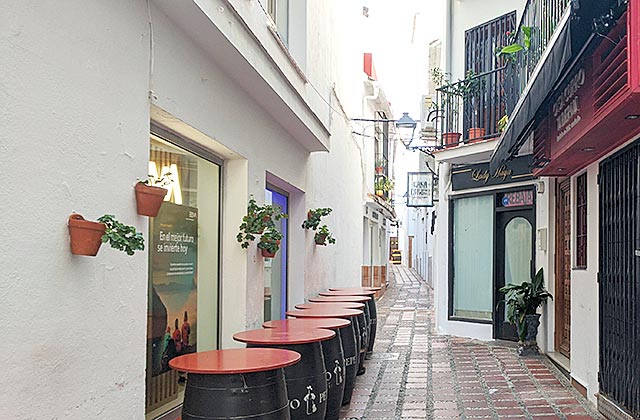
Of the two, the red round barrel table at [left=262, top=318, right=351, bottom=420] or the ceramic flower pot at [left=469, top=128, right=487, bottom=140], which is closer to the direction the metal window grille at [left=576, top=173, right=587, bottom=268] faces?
the red round barrel table

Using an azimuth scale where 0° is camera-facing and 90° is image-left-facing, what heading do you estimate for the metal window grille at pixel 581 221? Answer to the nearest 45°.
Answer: approximately 45°

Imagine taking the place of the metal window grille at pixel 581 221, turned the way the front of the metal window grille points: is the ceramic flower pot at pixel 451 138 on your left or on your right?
on your right

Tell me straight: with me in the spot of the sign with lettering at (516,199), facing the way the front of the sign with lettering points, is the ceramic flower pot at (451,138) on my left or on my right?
on my right

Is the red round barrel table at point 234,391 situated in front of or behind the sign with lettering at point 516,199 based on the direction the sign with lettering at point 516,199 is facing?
in front

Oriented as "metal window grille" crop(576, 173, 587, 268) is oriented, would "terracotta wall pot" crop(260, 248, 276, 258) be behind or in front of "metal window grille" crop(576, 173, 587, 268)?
in front

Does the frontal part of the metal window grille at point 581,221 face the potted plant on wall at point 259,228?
yes

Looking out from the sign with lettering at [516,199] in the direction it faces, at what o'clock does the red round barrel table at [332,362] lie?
The red round barrel table is roughly at 11 o'clock from the sign with lettering.
